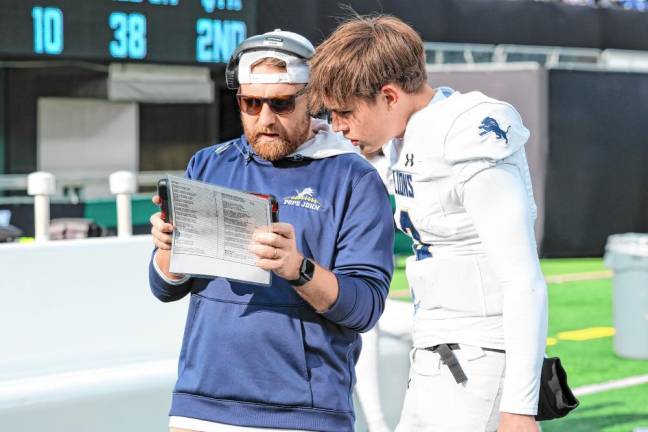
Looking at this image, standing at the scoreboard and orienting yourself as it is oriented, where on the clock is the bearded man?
The bearded man is roughly at 12 o'clock from the scoreboard.

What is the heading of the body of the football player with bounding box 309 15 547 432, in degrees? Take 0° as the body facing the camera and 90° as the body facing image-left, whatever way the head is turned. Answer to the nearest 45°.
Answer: approximately 45°

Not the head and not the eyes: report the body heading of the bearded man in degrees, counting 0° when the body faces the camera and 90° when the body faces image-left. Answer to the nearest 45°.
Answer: approximately 45°

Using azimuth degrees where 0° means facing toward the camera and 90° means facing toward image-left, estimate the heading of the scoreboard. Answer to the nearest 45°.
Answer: approximately 0°

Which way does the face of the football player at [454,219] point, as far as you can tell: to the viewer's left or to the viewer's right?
to the viewer's left

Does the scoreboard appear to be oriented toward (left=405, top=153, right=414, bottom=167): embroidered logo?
yes
